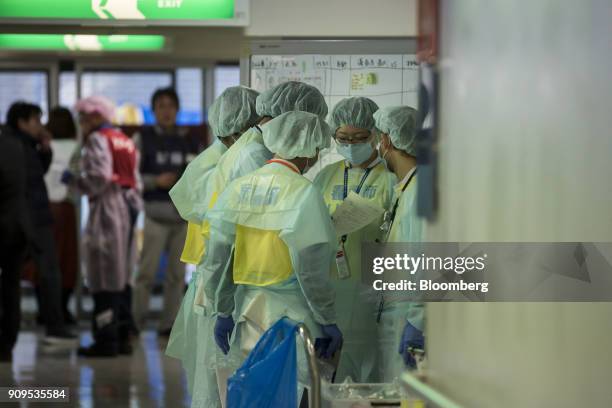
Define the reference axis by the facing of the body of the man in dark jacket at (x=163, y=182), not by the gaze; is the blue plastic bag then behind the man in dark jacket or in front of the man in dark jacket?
in front

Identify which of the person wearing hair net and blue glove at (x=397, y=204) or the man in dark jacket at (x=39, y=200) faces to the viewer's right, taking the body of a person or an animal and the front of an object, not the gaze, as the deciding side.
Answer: the man in dark jacket

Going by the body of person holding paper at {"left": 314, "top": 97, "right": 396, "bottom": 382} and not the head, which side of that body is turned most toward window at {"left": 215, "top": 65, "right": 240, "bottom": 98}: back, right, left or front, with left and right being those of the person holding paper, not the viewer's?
back

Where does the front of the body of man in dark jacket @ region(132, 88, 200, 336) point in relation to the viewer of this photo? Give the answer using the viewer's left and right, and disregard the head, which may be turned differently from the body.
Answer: facing the viewer

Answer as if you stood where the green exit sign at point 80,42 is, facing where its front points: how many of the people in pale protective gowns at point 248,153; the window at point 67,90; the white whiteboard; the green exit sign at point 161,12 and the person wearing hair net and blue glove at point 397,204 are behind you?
1

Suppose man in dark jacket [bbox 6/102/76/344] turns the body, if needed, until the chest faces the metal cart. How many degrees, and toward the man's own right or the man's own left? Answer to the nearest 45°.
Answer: approximately 90° to the man's own right

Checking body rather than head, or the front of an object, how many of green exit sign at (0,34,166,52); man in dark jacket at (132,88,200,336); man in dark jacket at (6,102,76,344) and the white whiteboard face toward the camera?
3

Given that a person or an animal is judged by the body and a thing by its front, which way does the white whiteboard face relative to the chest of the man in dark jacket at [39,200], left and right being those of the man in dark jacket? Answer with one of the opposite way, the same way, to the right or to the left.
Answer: to the right

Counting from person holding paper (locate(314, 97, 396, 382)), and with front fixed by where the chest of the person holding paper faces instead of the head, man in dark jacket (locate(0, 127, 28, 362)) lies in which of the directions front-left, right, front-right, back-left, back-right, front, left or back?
back-right

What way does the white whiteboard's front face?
toward the camera

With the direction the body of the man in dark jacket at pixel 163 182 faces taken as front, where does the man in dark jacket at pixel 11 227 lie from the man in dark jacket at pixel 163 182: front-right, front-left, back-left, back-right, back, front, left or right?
front-right

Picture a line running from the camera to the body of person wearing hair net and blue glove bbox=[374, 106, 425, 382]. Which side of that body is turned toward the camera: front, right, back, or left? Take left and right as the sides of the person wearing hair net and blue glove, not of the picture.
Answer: left

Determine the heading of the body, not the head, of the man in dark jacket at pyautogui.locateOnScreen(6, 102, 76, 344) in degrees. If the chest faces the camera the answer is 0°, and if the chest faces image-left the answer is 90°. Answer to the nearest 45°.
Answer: approximately 270°

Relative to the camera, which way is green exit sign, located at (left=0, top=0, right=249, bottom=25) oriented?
toward the camera
